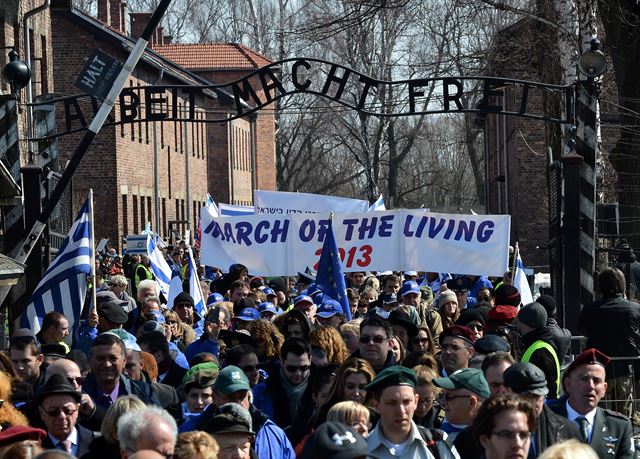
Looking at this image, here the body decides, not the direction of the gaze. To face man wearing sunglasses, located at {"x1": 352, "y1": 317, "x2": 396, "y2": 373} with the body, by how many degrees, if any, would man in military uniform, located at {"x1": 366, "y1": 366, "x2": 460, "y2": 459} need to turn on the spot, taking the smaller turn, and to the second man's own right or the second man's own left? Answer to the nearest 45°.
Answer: approximately 180°

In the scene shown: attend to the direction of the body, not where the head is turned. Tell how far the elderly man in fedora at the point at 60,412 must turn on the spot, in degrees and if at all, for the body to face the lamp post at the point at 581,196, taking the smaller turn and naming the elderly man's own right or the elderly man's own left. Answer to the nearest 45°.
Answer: approximately 135° to the elderly man's own left

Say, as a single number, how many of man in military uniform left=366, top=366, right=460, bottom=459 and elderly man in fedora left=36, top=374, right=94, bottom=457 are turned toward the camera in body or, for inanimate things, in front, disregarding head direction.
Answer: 2

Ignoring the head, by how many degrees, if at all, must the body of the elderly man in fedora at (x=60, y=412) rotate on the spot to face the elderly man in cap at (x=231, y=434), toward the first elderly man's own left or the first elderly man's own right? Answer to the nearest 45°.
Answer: approximately 45° to the first elderly man's own left

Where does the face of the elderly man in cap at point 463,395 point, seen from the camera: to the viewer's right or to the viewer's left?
to the viewer's left
